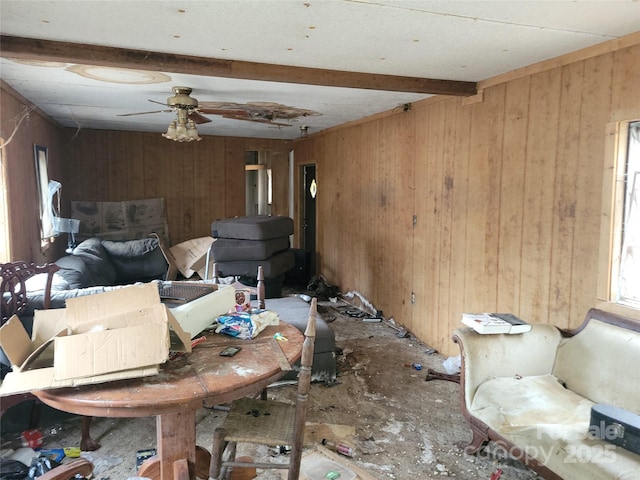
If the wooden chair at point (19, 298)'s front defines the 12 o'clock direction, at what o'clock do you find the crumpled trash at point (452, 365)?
The crumpled trash is roughly at 11 o'clock from the wooden chair.

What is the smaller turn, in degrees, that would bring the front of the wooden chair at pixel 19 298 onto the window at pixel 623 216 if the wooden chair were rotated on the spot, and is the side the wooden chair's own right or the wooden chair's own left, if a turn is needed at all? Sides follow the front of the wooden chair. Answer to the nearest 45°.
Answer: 0° — it already faces it

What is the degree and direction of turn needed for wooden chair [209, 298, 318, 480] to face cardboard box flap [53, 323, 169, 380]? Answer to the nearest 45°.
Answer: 0° — it already faces it

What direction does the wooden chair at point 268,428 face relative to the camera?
to the viewer's left

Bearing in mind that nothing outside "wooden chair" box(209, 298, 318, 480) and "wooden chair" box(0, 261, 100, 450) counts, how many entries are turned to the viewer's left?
1

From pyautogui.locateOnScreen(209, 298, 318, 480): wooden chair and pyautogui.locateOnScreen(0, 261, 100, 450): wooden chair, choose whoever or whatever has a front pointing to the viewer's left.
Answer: pyautogui.locateOnScreen(209, 298, 318, 480): wooden chair

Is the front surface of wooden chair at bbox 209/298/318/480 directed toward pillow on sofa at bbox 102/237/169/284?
no

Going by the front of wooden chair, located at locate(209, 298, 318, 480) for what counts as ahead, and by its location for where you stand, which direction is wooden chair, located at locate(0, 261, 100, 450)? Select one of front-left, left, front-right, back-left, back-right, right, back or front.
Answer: front-right

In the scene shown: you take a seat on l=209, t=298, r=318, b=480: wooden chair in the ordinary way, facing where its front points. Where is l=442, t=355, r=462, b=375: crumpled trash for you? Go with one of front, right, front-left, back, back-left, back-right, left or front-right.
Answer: back-right

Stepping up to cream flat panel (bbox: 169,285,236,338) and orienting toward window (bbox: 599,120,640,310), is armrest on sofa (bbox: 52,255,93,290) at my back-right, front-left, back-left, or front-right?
back-left

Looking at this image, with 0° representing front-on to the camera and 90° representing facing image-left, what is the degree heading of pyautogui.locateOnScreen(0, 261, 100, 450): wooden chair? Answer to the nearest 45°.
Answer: approximately 315°

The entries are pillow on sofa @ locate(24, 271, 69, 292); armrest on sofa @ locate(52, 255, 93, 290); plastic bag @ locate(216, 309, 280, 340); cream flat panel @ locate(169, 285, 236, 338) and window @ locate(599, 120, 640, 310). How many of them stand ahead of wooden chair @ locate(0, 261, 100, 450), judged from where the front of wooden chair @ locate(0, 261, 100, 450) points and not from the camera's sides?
3

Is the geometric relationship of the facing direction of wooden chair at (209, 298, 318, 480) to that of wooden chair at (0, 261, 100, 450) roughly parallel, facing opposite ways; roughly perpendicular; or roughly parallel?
roughly parallel, facing opposite ways

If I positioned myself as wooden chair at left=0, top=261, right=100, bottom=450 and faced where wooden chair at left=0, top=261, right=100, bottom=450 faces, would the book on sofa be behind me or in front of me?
in front
